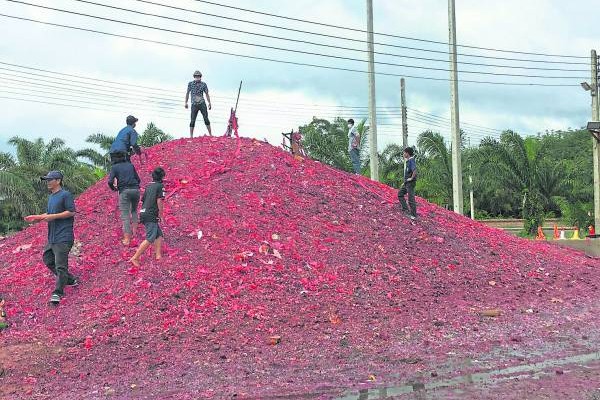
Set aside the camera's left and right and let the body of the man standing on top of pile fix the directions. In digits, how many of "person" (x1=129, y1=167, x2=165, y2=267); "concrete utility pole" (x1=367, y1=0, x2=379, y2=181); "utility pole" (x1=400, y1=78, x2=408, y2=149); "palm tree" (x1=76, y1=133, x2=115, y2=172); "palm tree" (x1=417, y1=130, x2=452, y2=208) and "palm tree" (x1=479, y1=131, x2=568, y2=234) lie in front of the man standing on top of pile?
1

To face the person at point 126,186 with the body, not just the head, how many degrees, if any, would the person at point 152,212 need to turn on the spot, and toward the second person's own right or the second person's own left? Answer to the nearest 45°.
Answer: approximately 90° to the second person's own left

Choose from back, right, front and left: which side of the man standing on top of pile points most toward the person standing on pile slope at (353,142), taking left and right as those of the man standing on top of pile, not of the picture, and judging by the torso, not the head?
left

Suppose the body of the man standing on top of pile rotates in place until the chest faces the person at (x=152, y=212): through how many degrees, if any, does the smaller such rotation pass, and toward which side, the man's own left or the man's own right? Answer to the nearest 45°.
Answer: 0° — they already face them

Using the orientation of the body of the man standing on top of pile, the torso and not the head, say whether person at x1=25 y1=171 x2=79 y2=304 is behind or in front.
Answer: in front

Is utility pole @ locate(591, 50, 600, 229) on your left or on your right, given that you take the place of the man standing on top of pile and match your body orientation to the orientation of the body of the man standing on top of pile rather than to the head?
on your left

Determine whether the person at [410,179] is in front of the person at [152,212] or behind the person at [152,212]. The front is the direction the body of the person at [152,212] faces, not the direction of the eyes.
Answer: in front

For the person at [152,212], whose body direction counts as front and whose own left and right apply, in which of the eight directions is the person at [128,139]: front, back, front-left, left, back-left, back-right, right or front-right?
front-left

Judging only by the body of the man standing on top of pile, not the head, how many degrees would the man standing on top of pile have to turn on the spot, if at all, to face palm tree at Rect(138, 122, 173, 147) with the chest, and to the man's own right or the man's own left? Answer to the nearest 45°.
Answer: approximately 180°

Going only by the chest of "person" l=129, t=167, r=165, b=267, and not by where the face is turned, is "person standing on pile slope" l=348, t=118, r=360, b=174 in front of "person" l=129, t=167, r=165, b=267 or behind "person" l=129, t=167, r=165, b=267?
in front

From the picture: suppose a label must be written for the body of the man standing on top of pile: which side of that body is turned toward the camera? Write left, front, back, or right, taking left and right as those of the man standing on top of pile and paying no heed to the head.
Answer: front

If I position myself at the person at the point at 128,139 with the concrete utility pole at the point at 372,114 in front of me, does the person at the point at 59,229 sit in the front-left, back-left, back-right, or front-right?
back-right
